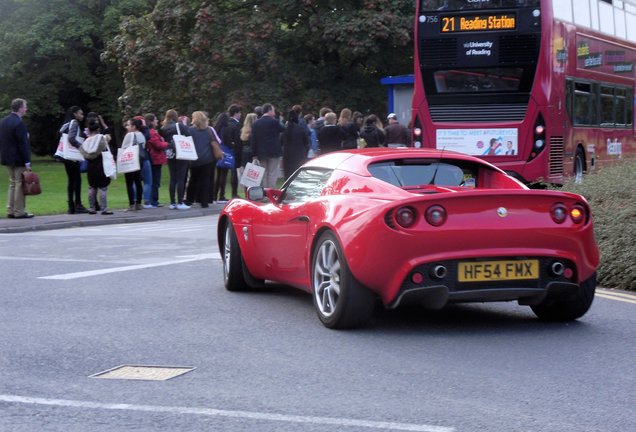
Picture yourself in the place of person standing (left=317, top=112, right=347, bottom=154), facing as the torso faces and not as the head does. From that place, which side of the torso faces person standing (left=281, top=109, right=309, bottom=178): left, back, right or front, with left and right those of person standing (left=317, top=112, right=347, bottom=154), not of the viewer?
left

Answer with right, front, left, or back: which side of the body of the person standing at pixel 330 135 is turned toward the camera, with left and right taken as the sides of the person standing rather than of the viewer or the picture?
back

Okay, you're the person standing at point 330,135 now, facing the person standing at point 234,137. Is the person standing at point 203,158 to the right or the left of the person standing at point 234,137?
left

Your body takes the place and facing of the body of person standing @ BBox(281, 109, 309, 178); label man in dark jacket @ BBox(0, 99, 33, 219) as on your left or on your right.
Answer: on your left

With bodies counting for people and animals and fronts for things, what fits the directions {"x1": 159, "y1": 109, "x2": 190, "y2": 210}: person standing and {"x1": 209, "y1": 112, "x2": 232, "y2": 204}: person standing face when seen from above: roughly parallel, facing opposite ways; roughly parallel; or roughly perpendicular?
roughly parallel

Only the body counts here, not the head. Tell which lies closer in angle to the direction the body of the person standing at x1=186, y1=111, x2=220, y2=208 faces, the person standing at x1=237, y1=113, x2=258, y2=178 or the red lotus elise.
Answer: the person standing

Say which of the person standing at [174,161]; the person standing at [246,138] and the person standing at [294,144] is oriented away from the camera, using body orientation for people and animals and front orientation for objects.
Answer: the person standing at [294,144]

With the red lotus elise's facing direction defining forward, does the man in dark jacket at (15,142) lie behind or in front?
in front

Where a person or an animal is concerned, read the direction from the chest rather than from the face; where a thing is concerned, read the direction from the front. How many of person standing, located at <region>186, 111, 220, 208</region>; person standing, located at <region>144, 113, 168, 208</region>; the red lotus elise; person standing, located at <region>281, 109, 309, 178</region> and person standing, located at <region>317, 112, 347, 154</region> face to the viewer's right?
1

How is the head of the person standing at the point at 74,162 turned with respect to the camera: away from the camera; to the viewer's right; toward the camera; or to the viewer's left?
to the viewer's right
